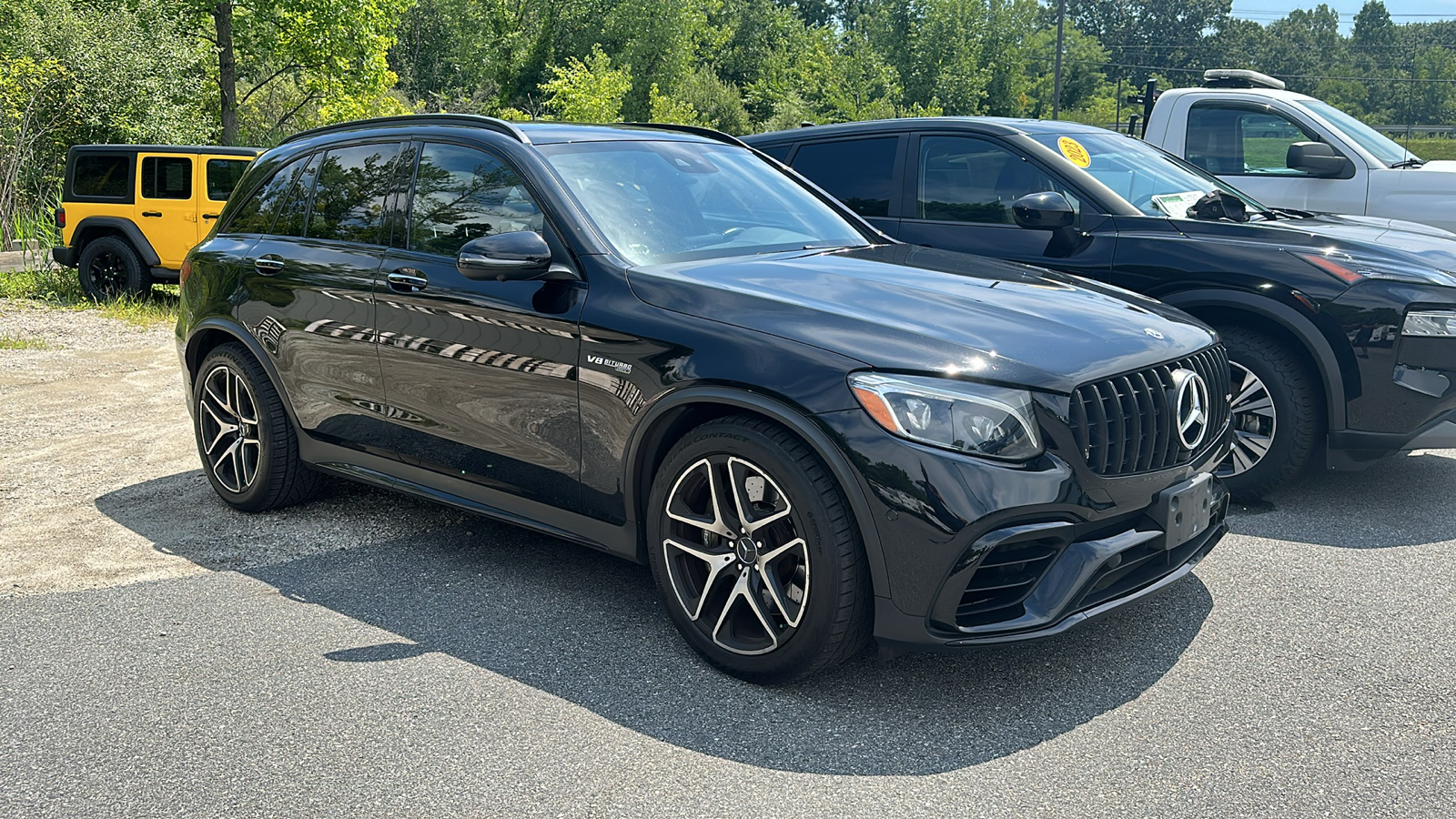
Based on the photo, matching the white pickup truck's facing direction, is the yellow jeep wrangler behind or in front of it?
behind

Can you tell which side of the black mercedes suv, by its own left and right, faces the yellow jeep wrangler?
back

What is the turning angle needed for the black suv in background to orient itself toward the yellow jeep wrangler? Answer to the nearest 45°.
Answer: approximately 180°

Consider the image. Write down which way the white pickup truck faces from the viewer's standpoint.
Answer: facing to the right of the viewer

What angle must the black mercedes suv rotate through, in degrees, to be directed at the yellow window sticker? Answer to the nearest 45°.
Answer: approximately 90° to its left

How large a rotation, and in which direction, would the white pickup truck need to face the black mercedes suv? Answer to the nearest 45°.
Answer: approximately 90° to its right

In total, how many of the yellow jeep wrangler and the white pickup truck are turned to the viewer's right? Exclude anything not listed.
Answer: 2

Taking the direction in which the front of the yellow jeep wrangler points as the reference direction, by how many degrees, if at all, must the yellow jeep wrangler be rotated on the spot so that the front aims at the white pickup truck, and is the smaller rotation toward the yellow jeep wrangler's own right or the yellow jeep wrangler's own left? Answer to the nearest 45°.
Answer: approximately 45° to the yellow jeep wrangler's own right

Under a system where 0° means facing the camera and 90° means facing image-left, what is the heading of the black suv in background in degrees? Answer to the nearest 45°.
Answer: approximately 315°

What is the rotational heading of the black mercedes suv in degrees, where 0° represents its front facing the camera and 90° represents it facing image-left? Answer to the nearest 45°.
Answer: approximately 315°

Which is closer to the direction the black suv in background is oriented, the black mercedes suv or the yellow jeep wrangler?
the black mercedes suv

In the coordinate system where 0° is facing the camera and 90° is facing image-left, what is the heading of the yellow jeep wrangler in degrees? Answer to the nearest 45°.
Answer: approximately 270°
